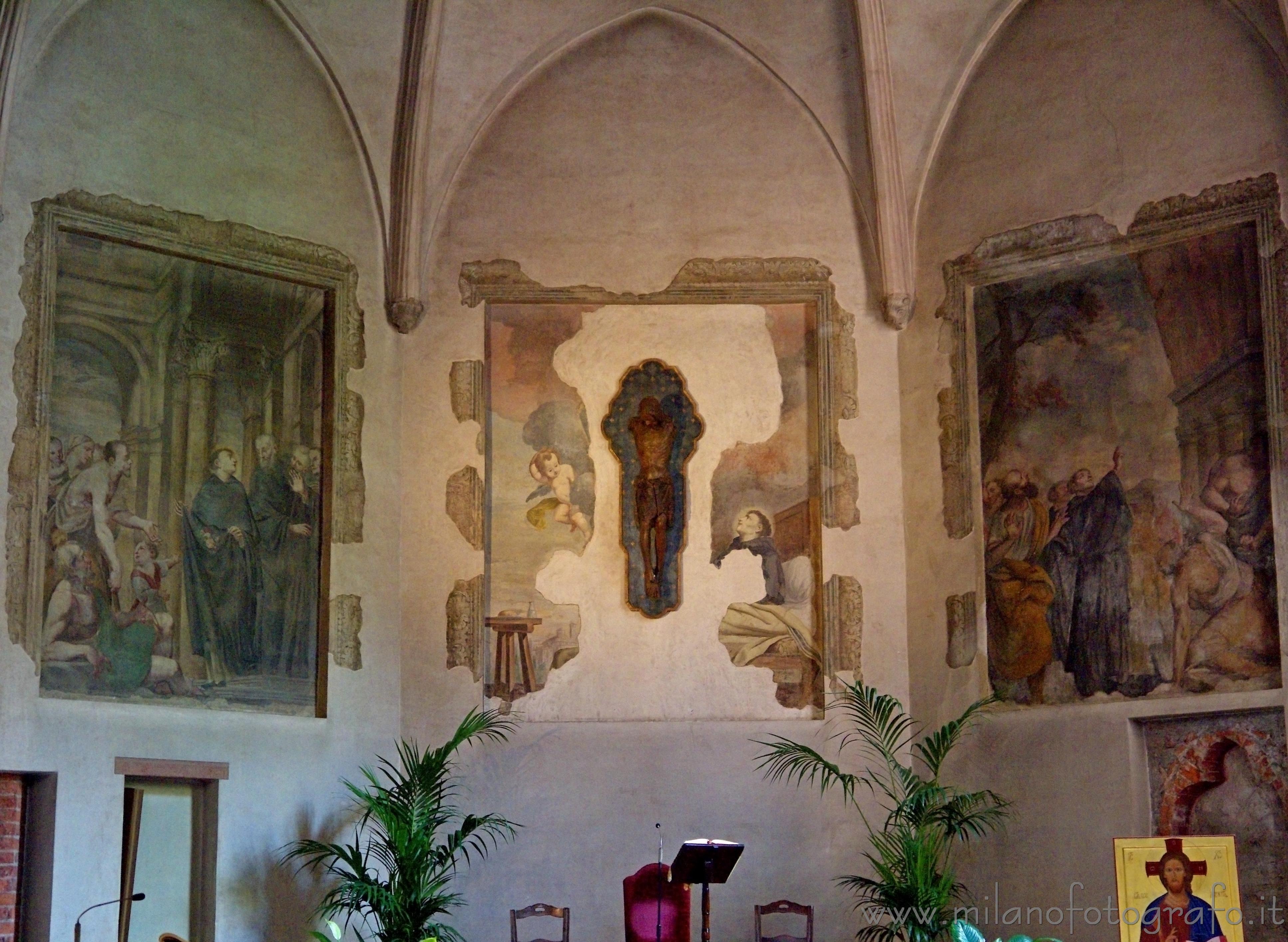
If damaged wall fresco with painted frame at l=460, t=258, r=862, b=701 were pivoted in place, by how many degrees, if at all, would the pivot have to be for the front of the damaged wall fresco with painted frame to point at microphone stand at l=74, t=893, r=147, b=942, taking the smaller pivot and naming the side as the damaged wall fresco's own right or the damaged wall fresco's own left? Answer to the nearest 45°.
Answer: approximately 45° to the damaged wall fresco's own right

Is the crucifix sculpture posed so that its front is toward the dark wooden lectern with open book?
yes

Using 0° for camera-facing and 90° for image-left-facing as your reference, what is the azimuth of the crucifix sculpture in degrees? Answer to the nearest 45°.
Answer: approximately 0°

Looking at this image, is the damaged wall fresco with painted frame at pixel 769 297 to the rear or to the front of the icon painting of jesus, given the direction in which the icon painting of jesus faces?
to the rear

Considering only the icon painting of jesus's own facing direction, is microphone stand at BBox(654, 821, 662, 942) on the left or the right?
on its right

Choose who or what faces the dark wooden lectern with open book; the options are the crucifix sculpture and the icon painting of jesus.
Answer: the crucifix sculpture
